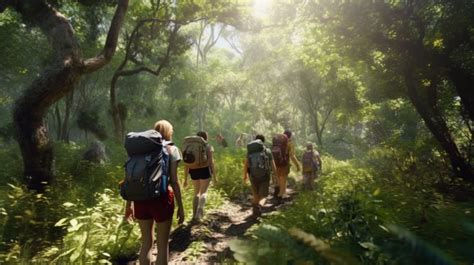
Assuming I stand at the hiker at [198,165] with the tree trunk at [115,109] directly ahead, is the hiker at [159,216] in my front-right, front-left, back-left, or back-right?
back-left

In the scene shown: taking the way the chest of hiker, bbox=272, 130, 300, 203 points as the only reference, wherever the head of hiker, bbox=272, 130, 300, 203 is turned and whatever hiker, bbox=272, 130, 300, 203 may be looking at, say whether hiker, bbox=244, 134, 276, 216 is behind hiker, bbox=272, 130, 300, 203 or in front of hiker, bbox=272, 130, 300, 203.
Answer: behind

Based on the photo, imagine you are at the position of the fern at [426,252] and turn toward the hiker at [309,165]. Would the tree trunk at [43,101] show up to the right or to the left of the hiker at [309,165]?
left

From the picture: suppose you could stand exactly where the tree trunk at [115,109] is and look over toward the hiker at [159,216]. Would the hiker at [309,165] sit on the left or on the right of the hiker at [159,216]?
left

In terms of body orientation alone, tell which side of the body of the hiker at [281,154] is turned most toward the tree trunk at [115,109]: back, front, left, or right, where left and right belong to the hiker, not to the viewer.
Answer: left

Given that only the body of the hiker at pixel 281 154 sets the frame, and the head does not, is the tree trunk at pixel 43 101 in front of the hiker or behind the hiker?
behind

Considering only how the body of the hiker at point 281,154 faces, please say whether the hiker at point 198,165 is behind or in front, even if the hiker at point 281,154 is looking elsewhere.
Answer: behind

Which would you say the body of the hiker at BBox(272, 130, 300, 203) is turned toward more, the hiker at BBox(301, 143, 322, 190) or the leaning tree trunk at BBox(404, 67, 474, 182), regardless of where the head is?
the hiker

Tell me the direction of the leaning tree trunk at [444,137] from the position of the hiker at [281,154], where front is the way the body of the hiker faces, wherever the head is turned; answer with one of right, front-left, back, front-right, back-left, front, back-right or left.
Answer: front-right

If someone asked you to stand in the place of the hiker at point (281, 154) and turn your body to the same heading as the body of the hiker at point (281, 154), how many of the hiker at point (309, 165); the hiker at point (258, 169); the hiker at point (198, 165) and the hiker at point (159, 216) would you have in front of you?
1

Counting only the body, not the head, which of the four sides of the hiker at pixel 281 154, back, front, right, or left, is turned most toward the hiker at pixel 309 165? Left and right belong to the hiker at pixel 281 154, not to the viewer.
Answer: front

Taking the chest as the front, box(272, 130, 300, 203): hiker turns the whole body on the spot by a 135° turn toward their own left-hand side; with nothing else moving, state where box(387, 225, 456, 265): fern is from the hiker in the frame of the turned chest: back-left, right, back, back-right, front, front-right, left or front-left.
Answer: left

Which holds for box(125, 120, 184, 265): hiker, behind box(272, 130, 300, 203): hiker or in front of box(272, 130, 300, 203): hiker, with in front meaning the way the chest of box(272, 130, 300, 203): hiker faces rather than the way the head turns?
behind

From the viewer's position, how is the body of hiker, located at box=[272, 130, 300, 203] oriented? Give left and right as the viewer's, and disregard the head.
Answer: facing away from the viewer and to the right of the viewer

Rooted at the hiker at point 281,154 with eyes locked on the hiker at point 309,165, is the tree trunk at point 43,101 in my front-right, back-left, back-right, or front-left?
back-left
